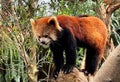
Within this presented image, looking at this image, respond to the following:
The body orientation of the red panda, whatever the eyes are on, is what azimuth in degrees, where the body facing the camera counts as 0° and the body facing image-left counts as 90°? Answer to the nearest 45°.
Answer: approximately 45°
